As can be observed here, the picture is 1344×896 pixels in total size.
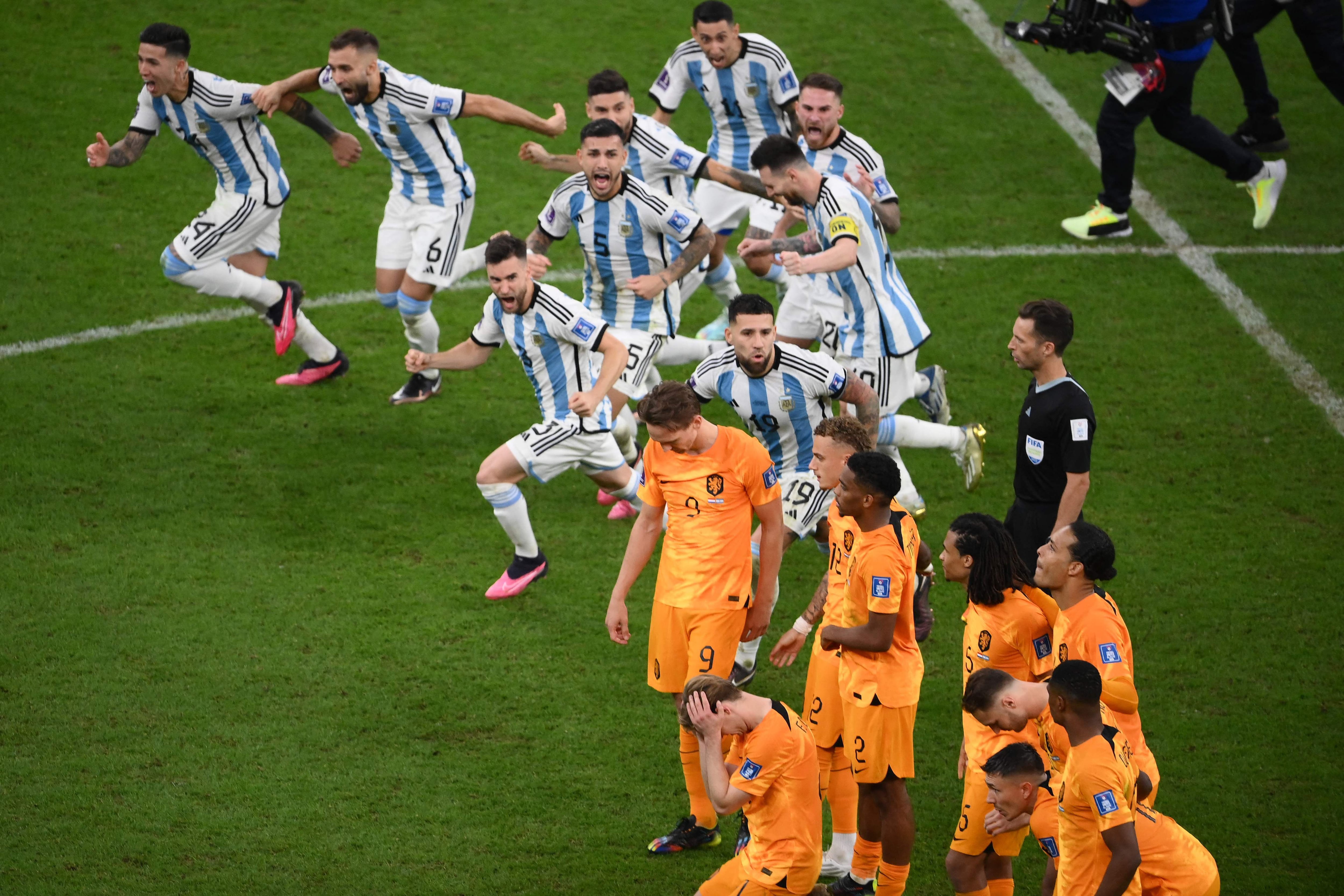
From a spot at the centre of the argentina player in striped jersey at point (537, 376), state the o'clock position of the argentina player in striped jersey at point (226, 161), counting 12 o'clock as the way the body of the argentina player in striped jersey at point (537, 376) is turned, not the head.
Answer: the argentina player in striped jersey at point (226, 161) is roughly at 3 o'clock from the argentina player in striped jersey at point (537, 376).

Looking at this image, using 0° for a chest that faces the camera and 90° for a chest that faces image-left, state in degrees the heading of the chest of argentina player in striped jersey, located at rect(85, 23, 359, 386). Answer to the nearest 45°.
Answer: approximately 45°

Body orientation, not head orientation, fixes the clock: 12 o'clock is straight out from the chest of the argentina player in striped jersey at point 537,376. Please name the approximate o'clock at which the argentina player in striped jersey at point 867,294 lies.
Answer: the argentina player in striped jersey at point 867,294 is roughly at 7 o'clock from the argentina player in striped jersey at point 537,376.

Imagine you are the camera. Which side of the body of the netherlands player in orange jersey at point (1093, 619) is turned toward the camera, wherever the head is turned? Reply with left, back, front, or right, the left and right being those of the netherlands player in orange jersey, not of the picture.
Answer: left

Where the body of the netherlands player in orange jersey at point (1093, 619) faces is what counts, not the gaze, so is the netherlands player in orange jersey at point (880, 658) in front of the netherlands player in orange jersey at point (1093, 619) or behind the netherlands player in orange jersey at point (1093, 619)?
in front

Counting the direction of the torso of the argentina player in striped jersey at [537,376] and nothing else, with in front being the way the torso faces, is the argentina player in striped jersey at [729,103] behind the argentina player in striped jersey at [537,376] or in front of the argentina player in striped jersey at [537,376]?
behind

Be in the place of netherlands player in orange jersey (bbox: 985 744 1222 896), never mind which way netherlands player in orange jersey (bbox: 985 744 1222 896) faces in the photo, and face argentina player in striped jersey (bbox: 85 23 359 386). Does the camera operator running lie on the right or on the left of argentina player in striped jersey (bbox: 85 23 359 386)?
right

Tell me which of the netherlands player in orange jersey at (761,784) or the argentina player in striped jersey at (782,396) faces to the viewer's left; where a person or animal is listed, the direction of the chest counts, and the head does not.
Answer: the netherlands player in orange jersey

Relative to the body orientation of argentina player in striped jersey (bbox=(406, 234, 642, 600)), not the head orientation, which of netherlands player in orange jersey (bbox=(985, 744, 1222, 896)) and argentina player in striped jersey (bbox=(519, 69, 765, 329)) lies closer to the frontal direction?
the netherlands player in orange jersey

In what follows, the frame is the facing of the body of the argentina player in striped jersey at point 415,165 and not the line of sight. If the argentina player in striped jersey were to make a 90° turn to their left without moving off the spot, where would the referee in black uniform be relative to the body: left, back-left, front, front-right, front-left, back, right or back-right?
front

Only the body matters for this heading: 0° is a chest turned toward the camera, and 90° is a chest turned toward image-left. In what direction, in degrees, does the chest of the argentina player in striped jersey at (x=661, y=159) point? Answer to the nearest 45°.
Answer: approximately 45°
